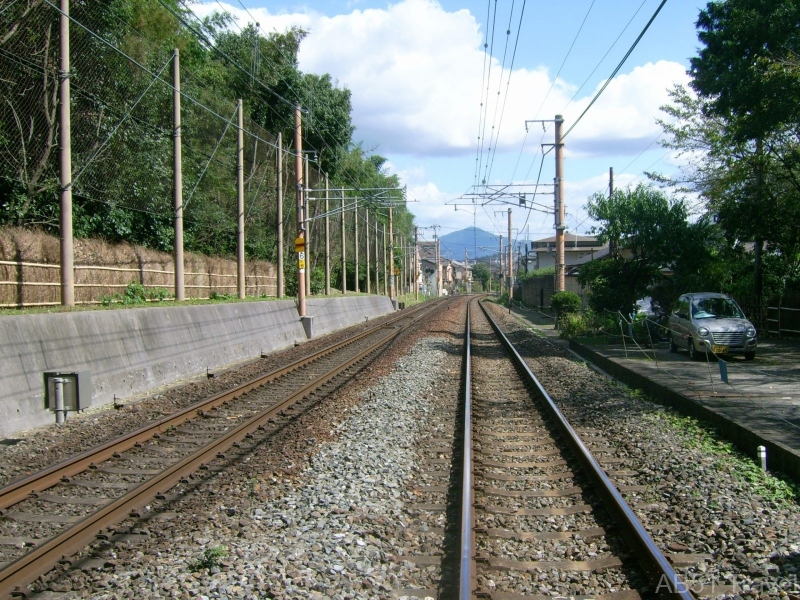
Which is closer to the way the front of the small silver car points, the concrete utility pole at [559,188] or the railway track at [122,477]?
the railway track

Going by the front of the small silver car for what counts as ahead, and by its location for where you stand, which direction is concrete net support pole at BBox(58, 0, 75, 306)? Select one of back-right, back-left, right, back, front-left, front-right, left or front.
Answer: right

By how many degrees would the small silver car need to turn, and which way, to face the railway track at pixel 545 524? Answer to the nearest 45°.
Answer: approximately 45° to its right

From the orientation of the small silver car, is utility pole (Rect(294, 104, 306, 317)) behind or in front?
behind

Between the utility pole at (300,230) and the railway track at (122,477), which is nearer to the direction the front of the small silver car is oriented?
the railway track

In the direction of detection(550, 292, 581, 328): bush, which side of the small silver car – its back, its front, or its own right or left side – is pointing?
back

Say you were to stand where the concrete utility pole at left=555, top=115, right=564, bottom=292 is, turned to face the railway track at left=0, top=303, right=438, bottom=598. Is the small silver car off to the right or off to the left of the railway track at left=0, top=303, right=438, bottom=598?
left

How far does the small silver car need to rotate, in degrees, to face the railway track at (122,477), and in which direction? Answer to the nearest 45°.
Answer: approximately 45° to its right

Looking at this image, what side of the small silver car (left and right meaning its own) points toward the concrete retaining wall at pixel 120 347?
right

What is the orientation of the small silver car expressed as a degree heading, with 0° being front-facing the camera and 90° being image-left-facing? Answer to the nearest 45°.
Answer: approximately 315°

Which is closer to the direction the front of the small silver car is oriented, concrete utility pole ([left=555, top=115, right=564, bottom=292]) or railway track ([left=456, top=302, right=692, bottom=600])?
the railway track

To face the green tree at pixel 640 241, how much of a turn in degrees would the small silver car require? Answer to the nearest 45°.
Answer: approximately 180°

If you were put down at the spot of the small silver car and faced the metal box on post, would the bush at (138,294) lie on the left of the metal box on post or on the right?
right

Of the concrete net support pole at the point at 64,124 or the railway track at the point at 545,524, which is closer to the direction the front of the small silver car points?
the railway track

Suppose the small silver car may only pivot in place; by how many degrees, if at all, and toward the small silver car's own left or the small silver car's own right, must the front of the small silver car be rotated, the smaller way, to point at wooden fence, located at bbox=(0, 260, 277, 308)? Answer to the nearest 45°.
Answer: approximately 135° to the small silver car's own right
